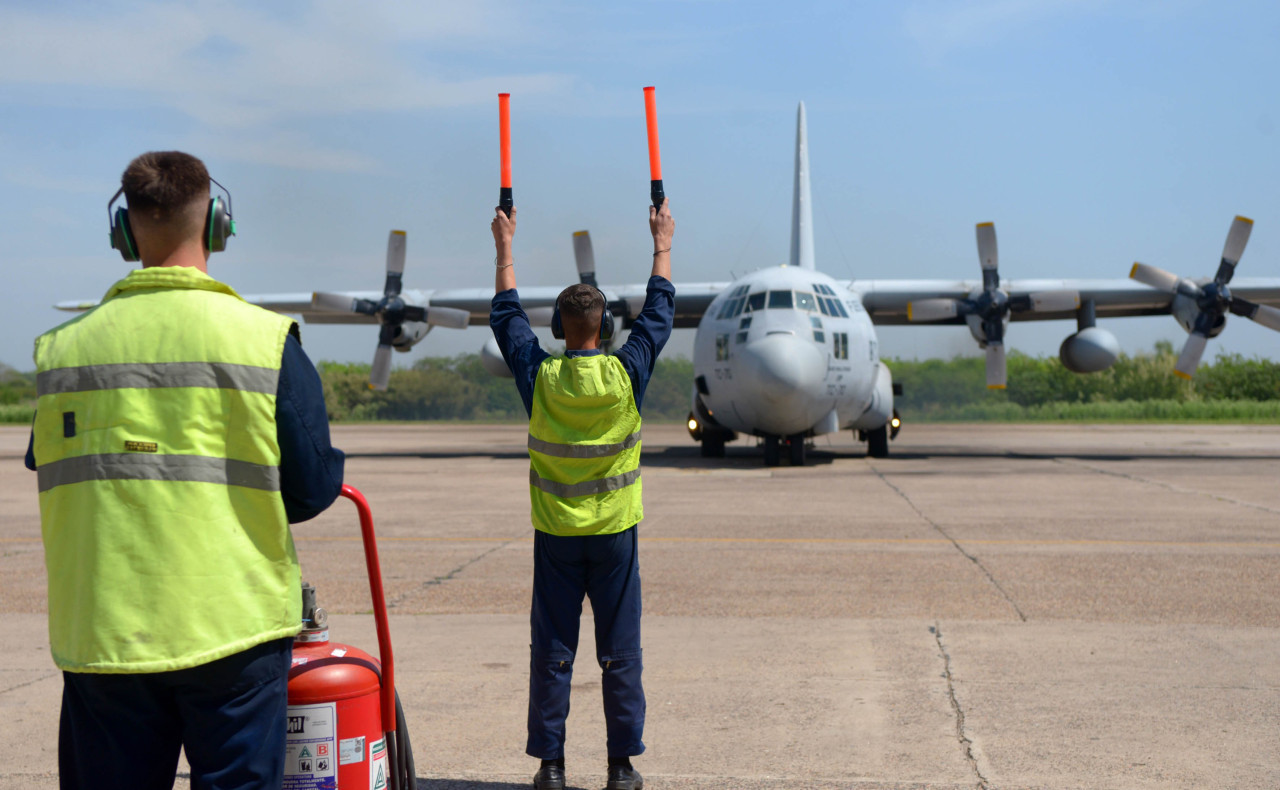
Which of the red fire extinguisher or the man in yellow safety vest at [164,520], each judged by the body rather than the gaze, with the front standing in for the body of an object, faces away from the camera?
the man in yellow safety vest

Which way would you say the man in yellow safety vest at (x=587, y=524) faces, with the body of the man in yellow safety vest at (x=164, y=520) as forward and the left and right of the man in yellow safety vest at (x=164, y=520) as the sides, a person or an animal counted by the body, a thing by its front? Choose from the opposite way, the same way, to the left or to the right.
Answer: the same way

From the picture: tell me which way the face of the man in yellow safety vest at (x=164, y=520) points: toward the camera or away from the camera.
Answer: away from the camera

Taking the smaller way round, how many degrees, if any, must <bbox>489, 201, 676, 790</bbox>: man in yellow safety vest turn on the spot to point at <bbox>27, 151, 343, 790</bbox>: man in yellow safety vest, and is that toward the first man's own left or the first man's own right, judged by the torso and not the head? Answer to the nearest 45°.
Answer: approximately 135° to the first man's own left

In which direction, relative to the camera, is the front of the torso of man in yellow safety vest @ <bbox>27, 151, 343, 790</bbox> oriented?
away from the camera

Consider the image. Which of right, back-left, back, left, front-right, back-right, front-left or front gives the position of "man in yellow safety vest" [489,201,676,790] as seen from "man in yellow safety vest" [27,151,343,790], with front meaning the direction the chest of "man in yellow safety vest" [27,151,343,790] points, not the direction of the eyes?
front-right

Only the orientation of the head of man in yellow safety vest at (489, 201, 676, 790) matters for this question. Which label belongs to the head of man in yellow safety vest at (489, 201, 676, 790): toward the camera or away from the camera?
away from the camera

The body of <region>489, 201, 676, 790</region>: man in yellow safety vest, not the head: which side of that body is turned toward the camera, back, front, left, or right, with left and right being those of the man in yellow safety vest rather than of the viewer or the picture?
back

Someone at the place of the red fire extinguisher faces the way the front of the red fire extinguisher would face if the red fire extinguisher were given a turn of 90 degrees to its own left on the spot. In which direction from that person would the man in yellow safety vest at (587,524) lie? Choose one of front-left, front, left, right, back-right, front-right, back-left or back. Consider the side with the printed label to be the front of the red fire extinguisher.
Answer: left
